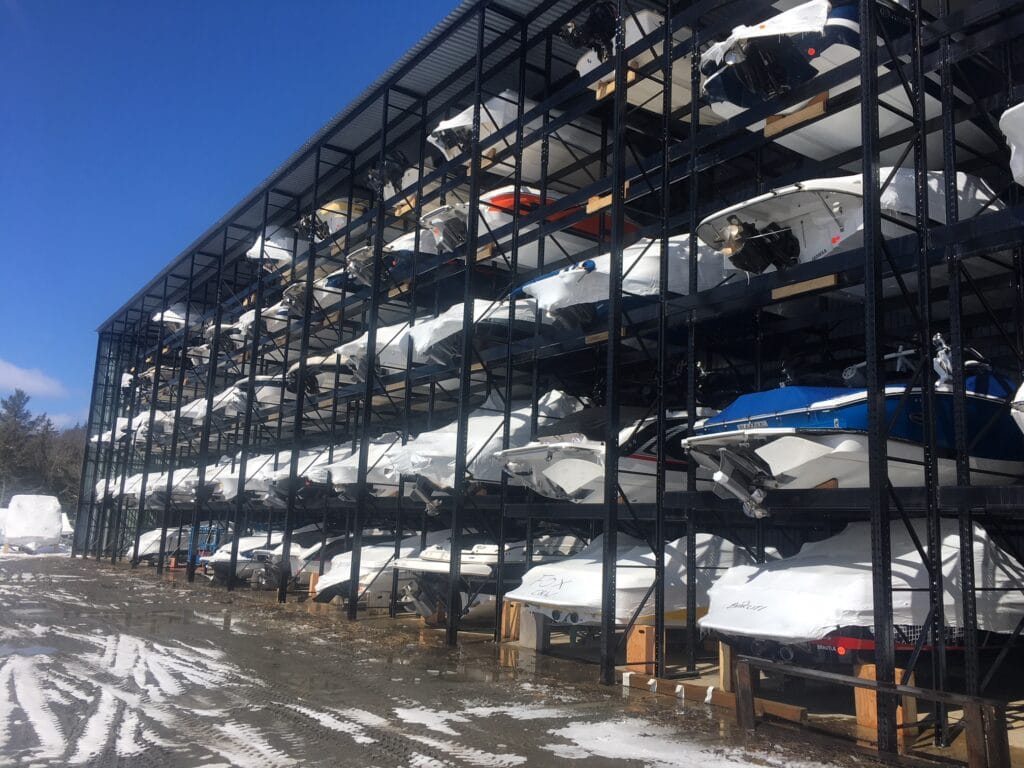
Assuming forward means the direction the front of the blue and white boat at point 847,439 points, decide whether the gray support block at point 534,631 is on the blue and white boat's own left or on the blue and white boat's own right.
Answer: on the blue and white boat's own left

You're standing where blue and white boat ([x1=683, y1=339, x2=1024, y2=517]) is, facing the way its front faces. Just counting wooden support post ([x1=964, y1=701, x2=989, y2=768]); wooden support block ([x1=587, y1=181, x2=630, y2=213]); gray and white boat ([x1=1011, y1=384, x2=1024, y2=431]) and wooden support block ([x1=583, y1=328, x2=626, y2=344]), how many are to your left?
2

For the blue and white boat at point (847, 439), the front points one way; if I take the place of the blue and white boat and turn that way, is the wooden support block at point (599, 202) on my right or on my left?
on my left

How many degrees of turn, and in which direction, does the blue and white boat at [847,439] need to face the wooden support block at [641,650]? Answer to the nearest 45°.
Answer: approximately 90° to its left

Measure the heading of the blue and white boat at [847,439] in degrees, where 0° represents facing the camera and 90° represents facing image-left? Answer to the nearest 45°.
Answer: approximately 225°

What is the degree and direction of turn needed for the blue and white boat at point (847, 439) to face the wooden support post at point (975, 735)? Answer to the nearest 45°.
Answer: approximately 135° to its right
